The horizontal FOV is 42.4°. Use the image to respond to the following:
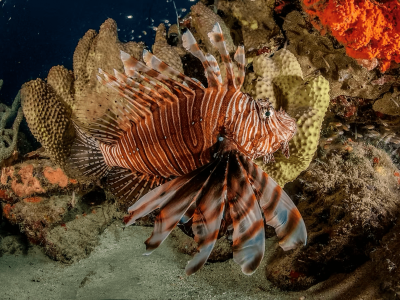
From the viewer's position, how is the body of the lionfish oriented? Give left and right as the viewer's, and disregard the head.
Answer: facing to the right of the viewer

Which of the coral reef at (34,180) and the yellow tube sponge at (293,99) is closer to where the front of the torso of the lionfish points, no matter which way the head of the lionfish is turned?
the yellow tube sponge

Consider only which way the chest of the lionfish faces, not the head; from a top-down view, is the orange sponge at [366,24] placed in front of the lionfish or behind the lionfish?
in front

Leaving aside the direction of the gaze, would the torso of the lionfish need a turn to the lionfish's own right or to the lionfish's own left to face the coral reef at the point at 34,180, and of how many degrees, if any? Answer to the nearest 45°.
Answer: approximately 135° to the lionfish's own left

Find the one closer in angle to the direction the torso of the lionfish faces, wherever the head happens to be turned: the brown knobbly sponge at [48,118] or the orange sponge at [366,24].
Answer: the orange sponge

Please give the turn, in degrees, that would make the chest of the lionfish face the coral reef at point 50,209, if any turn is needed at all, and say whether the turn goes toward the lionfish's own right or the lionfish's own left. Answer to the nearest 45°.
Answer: approximately 135° to the lionfish's own left

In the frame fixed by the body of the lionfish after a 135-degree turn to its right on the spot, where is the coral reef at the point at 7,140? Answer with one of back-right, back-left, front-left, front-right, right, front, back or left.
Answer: right

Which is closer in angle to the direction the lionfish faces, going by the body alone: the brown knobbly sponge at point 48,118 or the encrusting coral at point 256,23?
the encrusting coral

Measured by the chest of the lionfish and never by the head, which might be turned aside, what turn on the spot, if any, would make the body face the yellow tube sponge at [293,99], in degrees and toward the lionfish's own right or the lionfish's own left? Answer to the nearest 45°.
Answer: approximately 45° to the lionfish's own left

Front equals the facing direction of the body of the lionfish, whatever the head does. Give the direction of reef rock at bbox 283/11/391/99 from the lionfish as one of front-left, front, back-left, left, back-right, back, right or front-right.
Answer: front-left

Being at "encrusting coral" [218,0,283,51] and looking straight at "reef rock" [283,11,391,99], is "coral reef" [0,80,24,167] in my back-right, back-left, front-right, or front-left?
back-right
